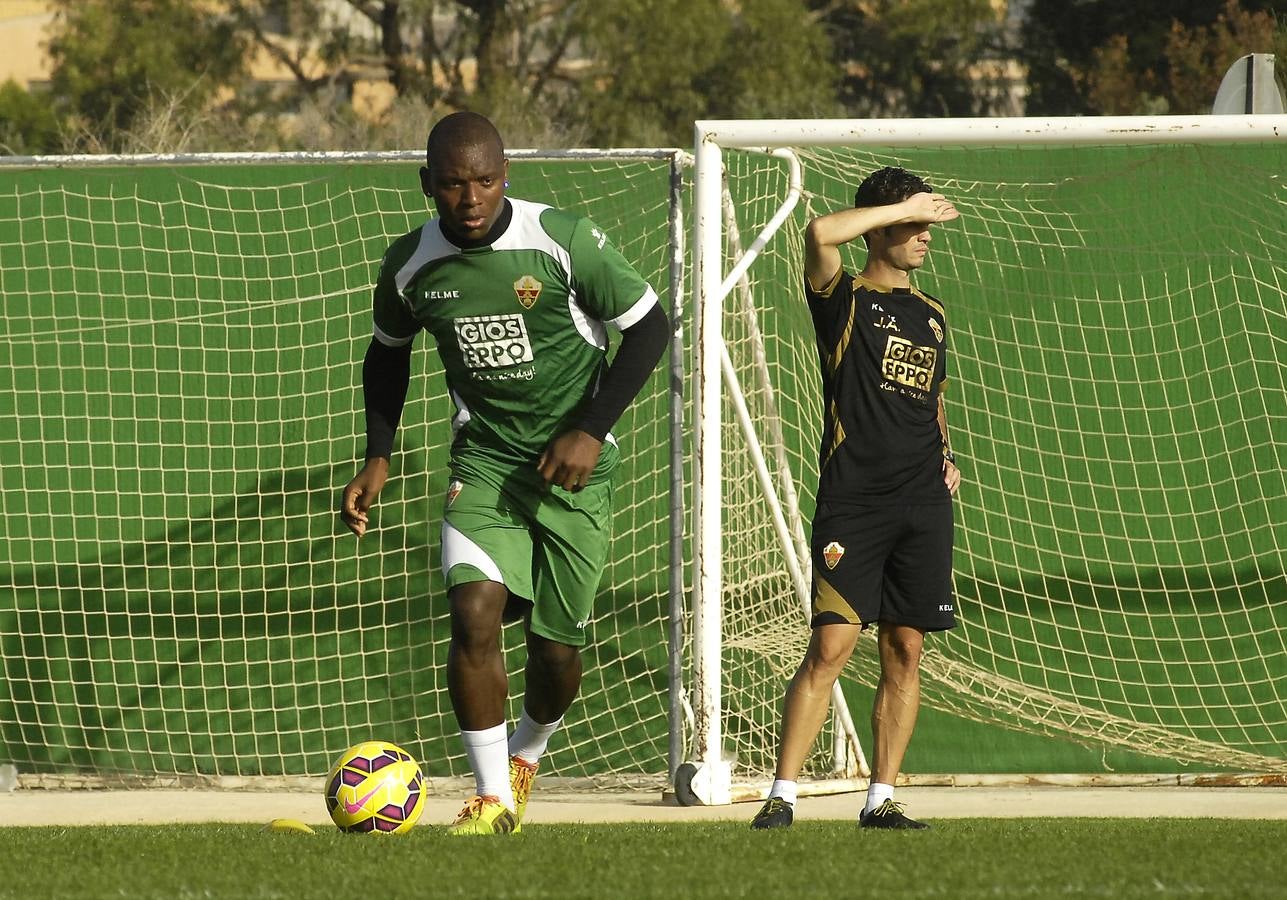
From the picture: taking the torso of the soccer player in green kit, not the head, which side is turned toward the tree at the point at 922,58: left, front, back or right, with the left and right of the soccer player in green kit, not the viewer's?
back

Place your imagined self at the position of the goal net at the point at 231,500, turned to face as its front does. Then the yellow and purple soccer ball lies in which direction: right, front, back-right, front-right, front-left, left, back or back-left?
front

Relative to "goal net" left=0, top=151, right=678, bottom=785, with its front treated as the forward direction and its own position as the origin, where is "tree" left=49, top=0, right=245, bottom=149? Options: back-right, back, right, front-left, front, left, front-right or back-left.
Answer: back

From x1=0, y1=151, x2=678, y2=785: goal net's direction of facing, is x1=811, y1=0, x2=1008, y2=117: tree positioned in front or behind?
behind

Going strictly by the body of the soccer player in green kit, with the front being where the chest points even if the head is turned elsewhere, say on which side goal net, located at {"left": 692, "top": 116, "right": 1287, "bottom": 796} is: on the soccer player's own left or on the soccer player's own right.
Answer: on the soccer player's own left

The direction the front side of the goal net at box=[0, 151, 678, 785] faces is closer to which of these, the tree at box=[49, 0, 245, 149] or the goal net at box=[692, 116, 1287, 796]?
the goal net

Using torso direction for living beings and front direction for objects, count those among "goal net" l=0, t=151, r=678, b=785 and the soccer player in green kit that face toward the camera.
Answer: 2

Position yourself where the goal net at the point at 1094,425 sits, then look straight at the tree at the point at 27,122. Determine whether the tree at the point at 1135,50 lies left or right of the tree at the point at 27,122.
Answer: right

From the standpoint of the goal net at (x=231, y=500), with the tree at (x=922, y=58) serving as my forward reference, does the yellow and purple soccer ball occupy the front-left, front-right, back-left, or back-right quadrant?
back-right

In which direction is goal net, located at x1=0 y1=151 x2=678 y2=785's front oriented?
toward the camera

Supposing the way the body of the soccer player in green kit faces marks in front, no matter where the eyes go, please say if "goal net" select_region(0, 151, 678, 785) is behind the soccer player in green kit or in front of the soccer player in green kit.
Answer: behind
